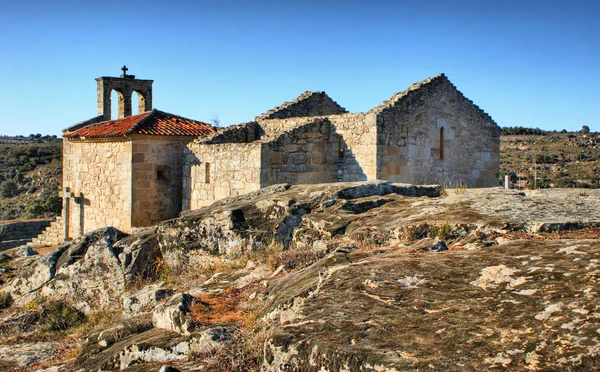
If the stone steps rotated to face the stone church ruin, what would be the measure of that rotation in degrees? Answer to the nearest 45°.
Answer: approximately 135° to its left

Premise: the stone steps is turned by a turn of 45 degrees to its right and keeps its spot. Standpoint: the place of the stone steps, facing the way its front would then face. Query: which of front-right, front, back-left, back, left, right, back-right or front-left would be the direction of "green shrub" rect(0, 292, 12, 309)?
back-left

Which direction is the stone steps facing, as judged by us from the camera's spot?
facing to the left of the viewer

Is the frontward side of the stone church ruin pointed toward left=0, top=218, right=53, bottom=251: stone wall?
yes

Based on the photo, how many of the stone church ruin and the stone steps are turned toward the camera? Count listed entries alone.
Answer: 0

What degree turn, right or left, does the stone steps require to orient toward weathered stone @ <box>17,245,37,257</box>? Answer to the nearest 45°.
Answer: approximately 90° to its left

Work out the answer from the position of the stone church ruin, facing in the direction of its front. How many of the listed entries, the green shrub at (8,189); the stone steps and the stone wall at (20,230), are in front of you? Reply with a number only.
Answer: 3

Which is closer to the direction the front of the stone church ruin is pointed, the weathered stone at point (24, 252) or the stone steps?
the stone steps
